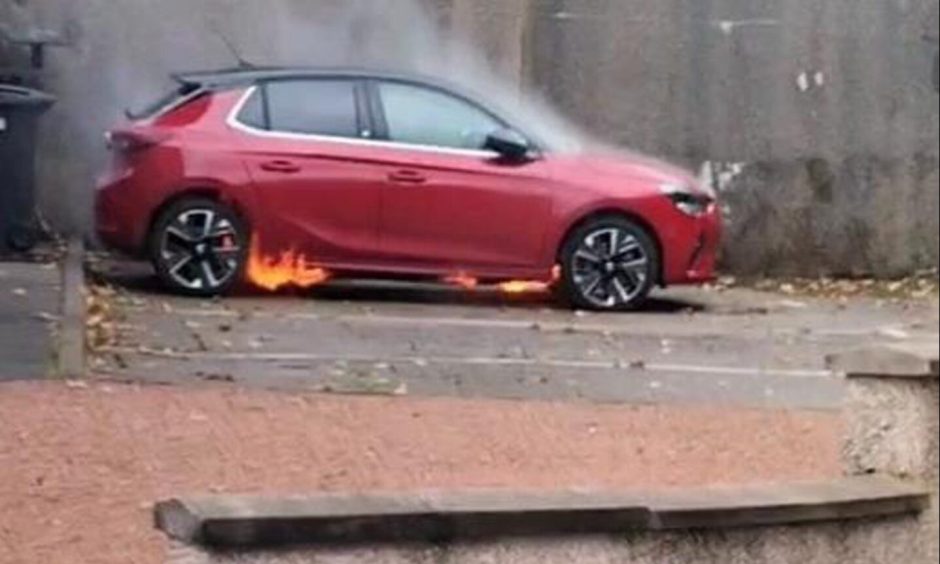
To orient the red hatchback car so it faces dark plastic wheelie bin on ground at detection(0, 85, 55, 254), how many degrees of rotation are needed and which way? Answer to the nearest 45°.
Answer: approximately 135° to its left

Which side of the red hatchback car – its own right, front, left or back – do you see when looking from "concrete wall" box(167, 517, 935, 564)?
right

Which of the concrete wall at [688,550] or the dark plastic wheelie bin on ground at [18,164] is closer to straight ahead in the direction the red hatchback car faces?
the concrete wall

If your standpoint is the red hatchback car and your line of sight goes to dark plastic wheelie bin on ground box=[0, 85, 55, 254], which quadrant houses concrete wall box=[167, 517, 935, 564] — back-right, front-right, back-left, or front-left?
back-left

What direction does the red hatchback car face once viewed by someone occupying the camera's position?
facing to the right of the viewer
